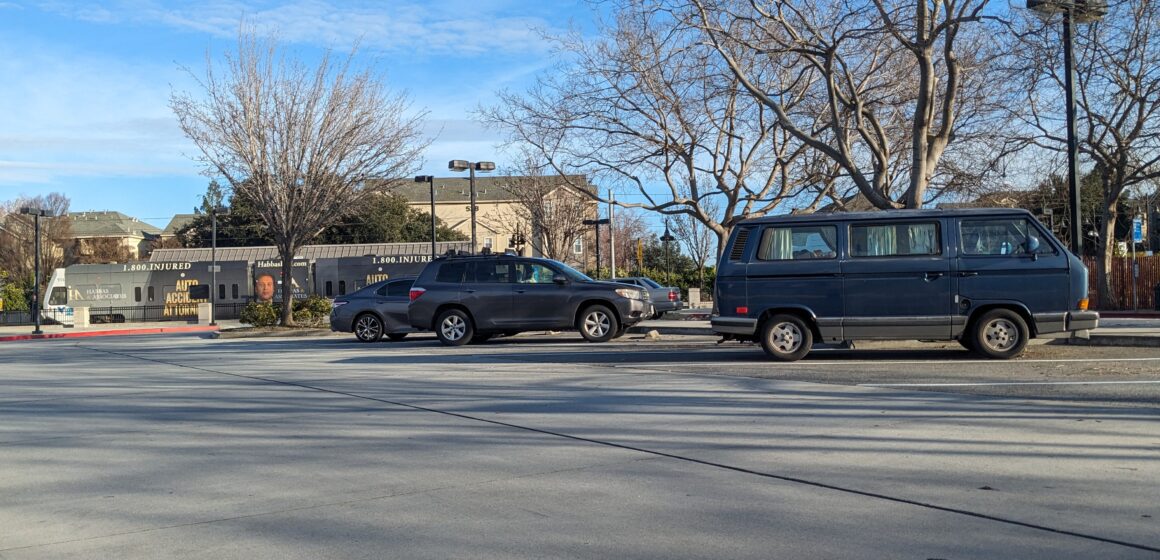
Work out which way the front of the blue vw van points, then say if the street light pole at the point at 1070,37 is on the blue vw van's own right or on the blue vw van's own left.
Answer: on the blue vw van's own left

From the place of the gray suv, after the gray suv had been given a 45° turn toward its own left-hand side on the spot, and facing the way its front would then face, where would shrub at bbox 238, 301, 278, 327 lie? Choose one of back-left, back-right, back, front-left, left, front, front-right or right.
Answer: left

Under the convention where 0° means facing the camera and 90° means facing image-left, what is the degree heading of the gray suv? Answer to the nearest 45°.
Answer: approximately 270°

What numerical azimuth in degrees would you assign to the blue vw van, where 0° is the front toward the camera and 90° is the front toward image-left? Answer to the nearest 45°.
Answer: approximately 270°

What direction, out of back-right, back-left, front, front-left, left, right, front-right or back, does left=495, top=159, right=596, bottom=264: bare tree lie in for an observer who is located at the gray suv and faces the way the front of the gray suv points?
left

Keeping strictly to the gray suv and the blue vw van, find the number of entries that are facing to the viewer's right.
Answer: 2
